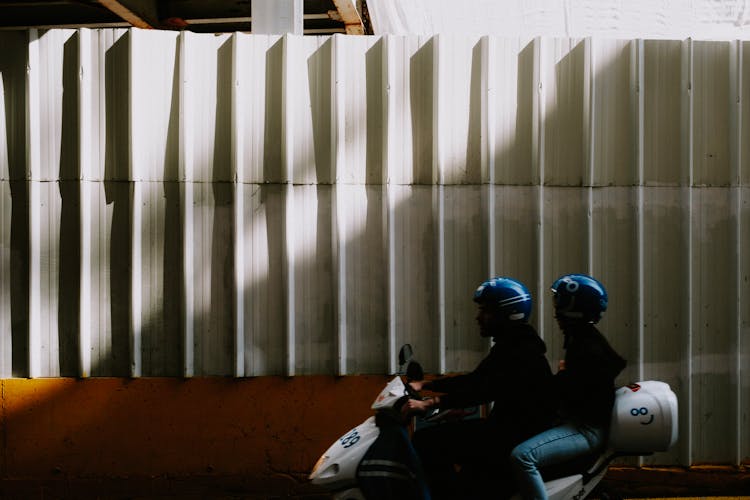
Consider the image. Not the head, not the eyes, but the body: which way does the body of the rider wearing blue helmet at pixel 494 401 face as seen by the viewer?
to the viewer's left

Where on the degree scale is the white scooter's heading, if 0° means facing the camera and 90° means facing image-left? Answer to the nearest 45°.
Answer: approximately 90°

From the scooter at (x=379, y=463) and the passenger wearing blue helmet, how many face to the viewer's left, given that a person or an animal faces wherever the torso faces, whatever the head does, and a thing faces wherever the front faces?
2

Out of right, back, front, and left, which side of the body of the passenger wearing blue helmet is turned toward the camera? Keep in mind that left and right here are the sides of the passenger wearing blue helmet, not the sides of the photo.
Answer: left

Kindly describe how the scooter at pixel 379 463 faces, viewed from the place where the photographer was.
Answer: facing to the left of the viewer

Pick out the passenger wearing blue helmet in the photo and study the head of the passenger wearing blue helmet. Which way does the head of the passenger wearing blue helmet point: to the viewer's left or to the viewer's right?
to the viewer's left
